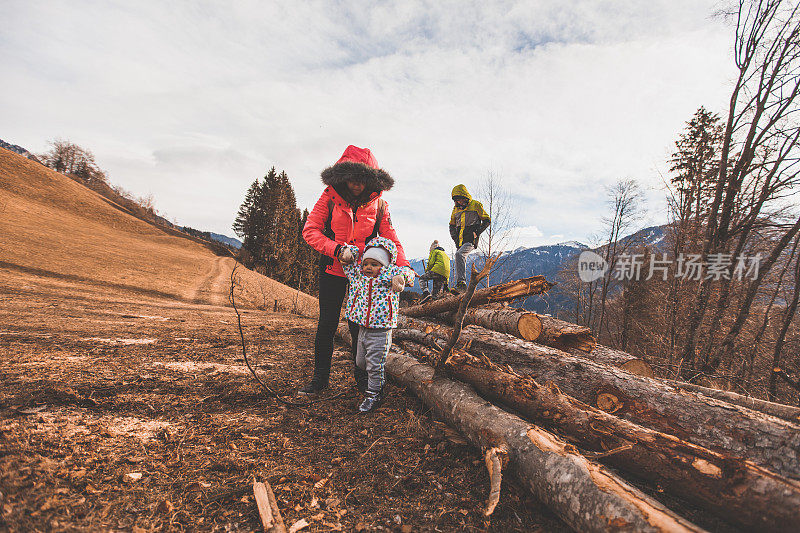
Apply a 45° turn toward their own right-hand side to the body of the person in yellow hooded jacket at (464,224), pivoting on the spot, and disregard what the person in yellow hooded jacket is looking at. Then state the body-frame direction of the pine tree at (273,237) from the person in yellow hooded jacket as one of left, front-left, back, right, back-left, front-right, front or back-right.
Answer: front-right

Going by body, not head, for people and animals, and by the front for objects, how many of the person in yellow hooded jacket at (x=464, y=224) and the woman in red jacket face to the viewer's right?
0

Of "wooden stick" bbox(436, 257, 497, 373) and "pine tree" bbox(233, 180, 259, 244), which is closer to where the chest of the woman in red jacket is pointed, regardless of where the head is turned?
the wooden stick

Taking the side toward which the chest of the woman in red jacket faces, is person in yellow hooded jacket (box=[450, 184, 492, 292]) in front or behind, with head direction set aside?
behind

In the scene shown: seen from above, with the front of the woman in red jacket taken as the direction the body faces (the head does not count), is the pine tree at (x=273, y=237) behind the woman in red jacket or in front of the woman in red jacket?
behind

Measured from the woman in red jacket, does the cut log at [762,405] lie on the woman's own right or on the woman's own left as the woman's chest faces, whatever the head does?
on the woman's own left

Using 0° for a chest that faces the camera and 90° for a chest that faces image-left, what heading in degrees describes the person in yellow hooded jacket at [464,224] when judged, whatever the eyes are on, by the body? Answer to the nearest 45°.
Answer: approximately 45°

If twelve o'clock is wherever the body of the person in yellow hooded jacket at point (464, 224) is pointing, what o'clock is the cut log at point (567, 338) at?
The cut log is roughly at 10 o'clock from the person in yellow hooded jacket.

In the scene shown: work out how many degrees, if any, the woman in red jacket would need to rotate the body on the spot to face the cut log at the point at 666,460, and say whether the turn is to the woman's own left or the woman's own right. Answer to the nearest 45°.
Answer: approximately 45° to the woman's own left

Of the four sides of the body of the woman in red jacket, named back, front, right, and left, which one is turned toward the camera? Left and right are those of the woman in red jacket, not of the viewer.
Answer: front

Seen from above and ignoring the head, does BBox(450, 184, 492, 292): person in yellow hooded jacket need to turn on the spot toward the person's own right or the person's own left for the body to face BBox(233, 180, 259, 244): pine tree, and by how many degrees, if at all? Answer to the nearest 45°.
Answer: approximately 90° to the person's own right

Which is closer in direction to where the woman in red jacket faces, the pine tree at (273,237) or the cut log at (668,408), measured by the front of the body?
the cut log
